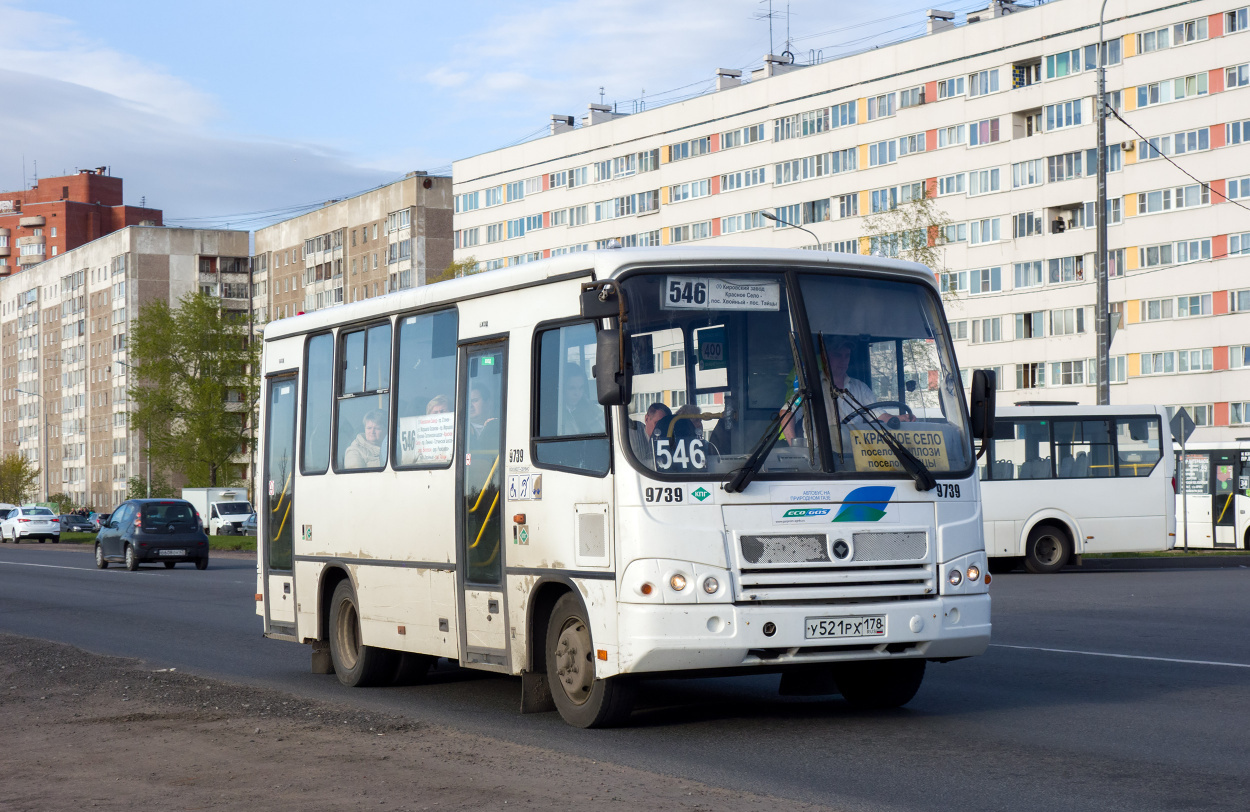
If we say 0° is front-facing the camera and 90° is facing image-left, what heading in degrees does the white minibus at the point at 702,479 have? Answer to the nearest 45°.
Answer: approximately 315°

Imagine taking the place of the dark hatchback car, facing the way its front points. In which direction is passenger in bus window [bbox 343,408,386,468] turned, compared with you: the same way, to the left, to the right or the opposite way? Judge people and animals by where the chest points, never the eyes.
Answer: the opposite way

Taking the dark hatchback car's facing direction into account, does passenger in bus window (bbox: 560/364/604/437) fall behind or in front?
behind

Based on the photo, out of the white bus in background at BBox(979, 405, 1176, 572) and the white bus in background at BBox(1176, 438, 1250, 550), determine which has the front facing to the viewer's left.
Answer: the white bus in background at BBox(979, 405, 1176, 572)

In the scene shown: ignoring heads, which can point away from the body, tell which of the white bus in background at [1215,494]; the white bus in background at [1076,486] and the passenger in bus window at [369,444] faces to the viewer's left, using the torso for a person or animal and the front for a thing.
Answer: the white bus in background at [1076,486]

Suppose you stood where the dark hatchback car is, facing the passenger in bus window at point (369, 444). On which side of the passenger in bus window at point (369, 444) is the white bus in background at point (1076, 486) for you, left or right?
left

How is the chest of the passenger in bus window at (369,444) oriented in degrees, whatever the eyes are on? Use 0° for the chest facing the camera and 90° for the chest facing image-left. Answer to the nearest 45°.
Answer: approximately 315°

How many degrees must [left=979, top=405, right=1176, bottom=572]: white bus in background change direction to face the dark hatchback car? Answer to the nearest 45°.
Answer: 0° — it already faces it

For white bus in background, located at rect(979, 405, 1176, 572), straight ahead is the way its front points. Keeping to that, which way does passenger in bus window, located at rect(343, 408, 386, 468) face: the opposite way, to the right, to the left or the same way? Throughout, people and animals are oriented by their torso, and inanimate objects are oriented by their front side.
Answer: the opposite way

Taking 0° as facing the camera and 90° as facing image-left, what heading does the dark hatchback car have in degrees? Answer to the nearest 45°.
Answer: approximately 135°

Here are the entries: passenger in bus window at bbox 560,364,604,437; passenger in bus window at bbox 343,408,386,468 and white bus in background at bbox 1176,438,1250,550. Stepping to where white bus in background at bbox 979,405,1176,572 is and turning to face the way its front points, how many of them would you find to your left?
2

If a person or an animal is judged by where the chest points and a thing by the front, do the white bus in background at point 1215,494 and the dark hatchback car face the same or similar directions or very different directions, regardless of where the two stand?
very different directions
